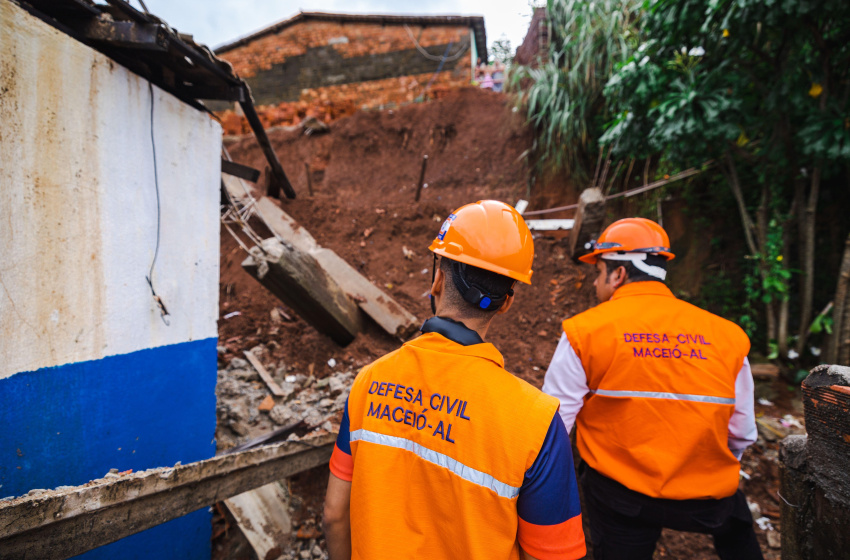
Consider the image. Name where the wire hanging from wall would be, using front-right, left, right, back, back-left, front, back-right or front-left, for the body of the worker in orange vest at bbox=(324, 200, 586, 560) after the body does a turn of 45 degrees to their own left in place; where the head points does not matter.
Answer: front

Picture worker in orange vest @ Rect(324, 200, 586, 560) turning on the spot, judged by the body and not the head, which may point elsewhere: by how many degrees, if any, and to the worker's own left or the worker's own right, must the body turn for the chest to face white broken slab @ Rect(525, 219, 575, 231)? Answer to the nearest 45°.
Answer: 0° — they already face it

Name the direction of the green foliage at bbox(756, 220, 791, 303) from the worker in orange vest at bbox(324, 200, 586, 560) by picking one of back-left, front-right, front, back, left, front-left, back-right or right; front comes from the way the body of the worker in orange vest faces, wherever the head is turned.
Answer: front-right

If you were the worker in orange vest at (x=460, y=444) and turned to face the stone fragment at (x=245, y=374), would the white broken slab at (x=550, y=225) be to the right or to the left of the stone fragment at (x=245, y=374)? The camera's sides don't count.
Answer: right

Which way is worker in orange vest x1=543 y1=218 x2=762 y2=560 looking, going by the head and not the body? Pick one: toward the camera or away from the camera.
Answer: away from the camera

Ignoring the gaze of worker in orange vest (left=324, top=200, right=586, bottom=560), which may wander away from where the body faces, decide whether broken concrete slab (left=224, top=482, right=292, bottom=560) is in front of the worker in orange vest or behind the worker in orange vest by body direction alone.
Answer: in front

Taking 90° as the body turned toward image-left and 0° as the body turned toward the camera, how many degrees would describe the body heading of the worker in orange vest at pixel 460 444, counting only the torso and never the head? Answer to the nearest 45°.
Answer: approximately 180°

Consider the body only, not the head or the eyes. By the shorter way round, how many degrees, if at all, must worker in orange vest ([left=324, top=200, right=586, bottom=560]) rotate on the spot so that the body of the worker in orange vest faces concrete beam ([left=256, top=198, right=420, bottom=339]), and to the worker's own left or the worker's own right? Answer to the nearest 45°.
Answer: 0° — they already face it
